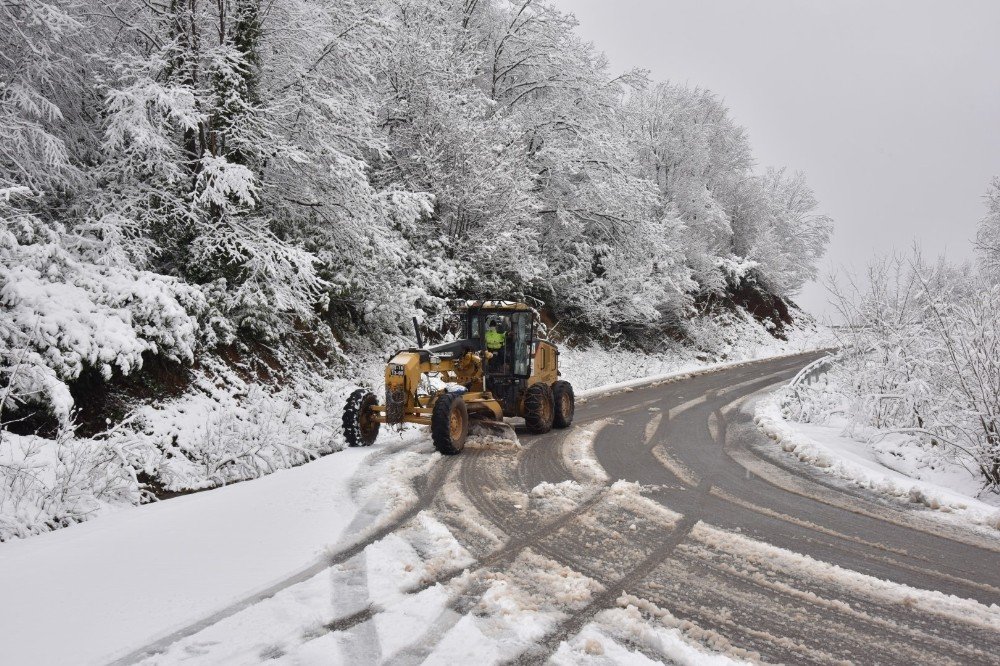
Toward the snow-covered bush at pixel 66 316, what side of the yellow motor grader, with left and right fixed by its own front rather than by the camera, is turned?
front

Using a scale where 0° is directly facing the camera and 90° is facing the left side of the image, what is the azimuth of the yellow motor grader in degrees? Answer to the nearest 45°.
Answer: approximately 45°
